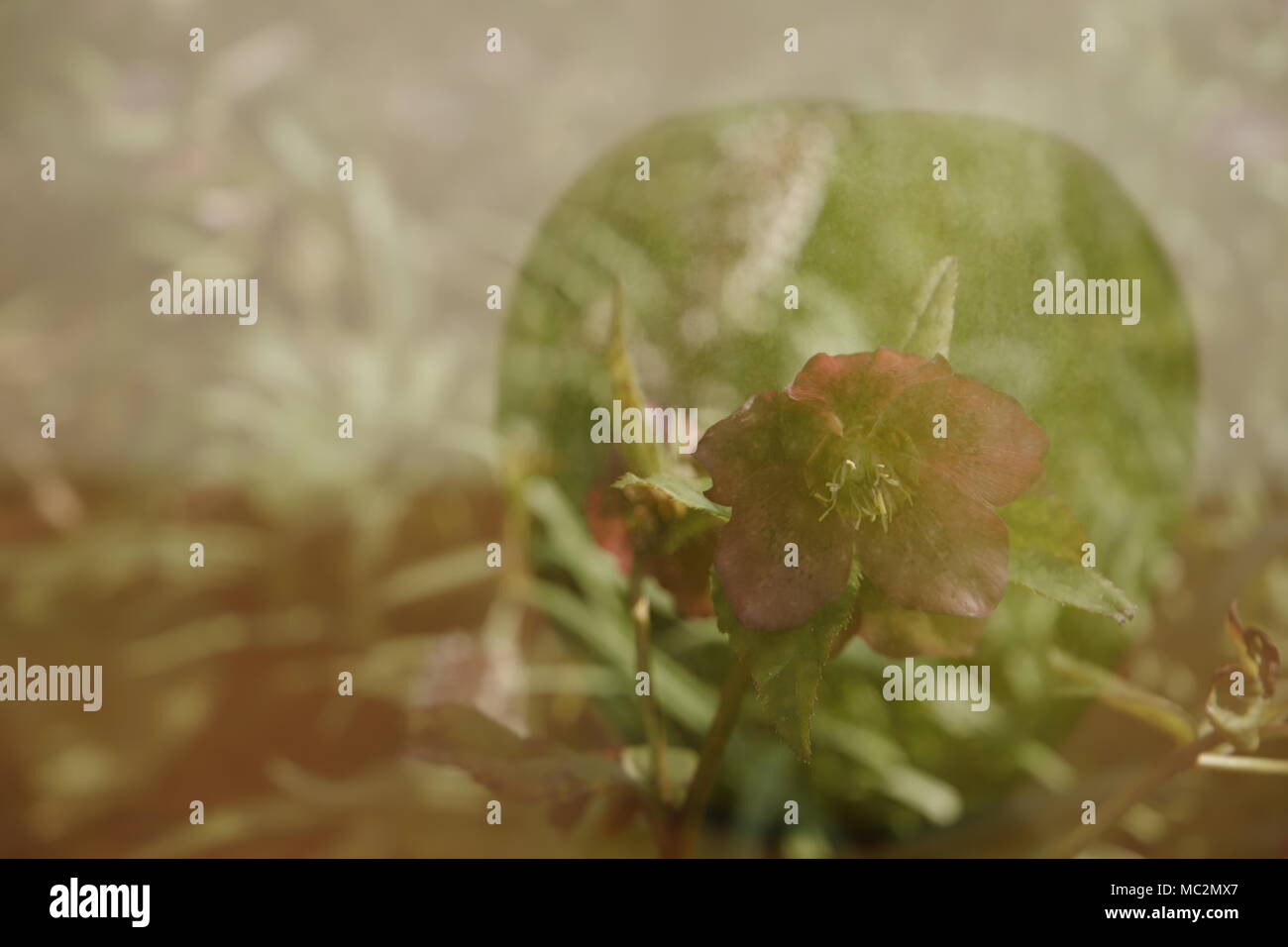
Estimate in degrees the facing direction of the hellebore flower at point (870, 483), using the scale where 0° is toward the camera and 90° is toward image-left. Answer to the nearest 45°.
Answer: approximately 0°
